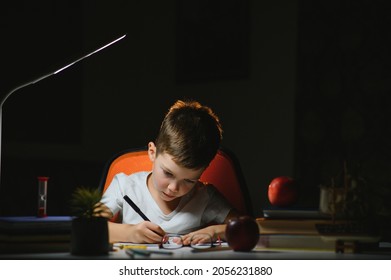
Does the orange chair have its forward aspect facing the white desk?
yes

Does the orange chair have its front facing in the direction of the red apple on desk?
yes

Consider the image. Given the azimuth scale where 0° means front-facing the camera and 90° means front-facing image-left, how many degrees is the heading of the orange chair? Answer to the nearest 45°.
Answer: approximately 0°

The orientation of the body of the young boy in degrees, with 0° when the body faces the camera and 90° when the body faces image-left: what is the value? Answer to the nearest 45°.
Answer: approximately 0°

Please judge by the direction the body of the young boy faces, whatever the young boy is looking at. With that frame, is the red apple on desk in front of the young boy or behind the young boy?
in front

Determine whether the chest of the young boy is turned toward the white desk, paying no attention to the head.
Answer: yes
